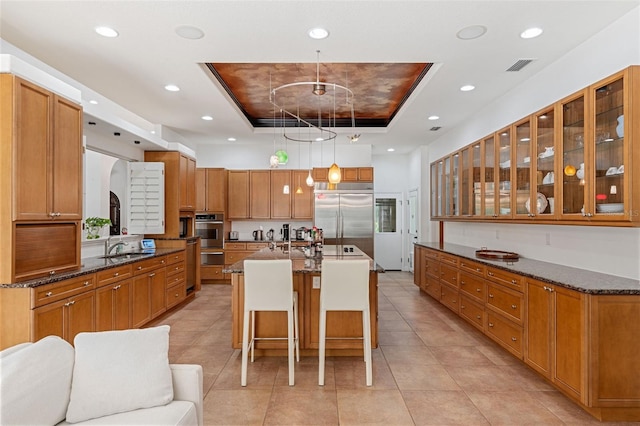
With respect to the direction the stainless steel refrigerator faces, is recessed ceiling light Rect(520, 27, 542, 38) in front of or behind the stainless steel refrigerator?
in front

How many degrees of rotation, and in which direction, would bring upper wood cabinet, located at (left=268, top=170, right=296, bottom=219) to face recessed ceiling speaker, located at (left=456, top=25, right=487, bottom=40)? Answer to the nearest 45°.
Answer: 0° — it already faces it

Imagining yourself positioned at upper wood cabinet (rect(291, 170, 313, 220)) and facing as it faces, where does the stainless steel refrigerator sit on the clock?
The stainless steel refrigerator is roughly at 10 o'clock from the upper wood cabinet.

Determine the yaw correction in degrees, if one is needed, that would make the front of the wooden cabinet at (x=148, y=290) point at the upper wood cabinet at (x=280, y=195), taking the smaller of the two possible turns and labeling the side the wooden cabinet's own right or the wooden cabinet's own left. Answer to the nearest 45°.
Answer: approximately 90° to the wooden cabinet's own left

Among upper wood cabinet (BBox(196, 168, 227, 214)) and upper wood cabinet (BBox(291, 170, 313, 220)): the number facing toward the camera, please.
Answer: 2

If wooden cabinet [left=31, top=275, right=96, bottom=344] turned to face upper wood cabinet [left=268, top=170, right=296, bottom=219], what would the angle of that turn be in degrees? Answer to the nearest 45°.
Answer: approximately 90° to its left

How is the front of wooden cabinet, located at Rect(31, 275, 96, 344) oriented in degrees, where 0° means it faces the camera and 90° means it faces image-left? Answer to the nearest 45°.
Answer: approximately 315°

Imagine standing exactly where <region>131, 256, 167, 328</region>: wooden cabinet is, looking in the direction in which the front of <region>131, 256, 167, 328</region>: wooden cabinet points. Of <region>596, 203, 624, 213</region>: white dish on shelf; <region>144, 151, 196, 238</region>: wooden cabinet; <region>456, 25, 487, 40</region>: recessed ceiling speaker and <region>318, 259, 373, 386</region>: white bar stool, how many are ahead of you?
3

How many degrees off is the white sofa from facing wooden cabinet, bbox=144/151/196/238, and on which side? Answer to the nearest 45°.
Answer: approximately 135° to its left

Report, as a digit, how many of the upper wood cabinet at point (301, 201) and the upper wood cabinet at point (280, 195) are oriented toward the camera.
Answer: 2
